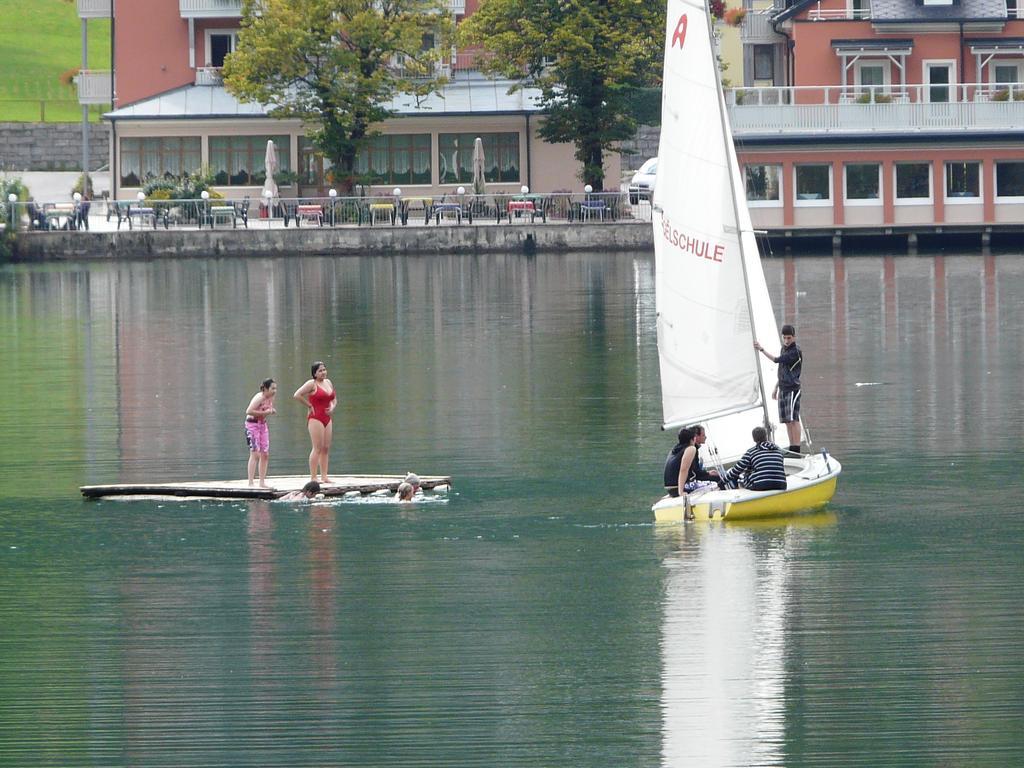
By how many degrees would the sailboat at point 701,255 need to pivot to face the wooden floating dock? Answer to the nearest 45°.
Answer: approximately 135° to its left

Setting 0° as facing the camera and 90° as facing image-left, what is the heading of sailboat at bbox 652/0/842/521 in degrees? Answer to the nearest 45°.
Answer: approximately 225°

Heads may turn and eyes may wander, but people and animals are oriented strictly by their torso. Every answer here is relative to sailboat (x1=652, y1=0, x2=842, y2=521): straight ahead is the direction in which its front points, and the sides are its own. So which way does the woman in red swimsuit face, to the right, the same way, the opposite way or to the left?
to the right

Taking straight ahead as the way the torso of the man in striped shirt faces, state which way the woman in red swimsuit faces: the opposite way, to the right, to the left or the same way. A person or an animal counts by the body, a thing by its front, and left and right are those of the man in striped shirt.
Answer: the opposite way

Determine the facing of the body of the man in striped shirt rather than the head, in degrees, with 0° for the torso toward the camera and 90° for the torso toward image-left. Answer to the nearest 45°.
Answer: approximately 135°

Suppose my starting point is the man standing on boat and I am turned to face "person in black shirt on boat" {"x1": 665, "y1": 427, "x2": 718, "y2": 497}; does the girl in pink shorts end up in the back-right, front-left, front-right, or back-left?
front-right
